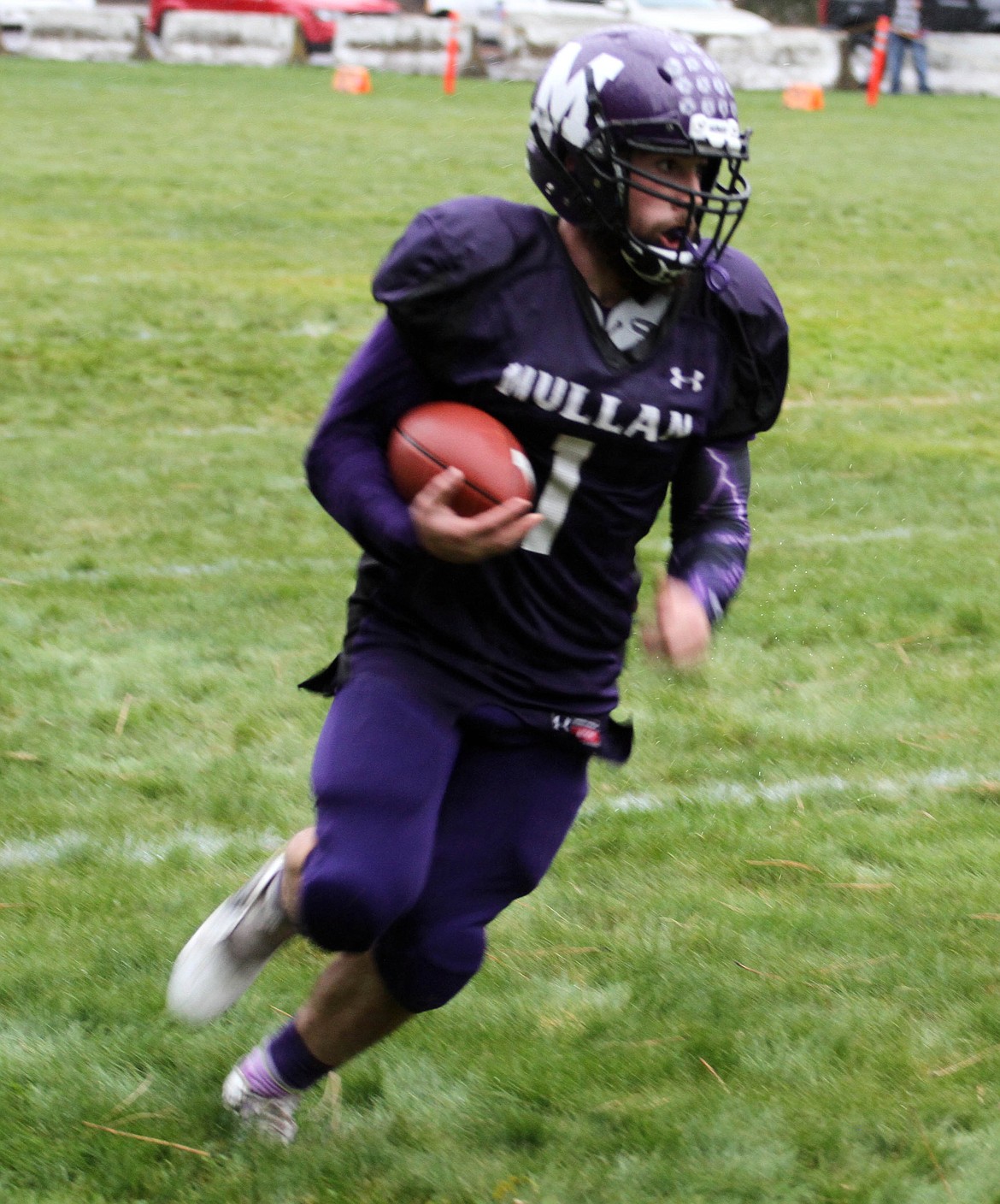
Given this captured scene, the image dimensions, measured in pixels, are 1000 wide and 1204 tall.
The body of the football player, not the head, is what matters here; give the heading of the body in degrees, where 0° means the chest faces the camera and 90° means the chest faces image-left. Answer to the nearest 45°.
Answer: approximately 315°

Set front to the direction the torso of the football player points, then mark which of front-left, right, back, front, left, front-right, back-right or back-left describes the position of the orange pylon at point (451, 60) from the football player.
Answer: back-left

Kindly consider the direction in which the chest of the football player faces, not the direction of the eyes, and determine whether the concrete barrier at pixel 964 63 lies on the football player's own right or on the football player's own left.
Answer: on the football player's own left

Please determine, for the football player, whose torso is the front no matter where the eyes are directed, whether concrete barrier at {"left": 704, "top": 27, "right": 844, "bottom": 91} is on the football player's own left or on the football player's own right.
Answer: on the football player's own left

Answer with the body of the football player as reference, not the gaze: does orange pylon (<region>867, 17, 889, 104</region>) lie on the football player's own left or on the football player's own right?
on the football player's own left

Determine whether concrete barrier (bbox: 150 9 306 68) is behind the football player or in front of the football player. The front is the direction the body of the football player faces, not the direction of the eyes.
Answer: behind

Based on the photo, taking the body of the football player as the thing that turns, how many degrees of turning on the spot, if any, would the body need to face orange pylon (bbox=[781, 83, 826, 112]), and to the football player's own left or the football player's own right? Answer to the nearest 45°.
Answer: approximately 135° to the football player's own left

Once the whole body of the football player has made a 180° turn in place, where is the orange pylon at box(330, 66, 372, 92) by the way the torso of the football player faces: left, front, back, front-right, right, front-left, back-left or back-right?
front-right
